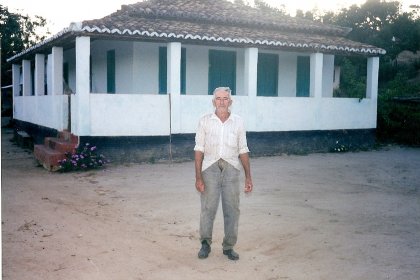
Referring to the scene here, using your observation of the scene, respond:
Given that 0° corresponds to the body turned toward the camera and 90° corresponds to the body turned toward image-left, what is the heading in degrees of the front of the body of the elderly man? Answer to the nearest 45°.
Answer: approximately 0°

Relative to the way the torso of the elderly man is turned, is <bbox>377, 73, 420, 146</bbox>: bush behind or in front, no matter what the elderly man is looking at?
behind

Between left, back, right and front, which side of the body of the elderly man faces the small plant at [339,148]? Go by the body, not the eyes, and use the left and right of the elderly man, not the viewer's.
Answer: back

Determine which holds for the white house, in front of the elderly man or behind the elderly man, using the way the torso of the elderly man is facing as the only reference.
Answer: behind
